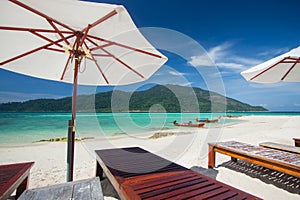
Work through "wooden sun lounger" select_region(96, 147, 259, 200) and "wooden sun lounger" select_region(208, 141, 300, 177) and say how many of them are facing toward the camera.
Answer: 0

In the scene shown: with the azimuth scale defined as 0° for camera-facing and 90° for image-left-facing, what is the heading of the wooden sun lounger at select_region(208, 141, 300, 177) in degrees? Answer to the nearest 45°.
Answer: approximately 135°

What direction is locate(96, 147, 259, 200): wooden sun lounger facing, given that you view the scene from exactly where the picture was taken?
facing away from the viewer and to the left of the viewer

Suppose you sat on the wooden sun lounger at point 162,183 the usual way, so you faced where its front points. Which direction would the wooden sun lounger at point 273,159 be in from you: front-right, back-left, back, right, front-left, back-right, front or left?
right

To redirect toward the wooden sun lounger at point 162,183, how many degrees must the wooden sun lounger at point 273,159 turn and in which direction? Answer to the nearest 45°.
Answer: approximately 90° to its left

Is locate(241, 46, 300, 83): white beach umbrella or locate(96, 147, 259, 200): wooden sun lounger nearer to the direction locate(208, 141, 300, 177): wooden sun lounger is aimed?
the white beach umbrella

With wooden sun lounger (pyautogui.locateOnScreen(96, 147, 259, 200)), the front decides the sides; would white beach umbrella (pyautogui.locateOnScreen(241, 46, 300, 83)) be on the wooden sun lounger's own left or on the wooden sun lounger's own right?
on the wooden sun lounger's own right

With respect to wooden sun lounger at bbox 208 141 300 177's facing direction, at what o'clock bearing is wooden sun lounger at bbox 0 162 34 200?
wooden sun lounger at bbox 0 162 34 200 is roughly at 9 o'clock from wooden sun lounger at bbox 208 141 300 177.

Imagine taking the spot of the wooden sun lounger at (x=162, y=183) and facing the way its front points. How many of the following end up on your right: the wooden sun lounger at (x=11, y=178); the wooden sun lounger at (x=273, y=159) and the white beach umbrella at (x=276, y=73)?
2

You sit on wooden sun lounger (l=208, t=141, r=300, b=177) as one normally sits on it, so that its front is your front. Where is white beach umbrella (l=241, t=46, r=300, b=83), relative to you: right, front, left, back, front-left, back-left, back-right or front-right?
front-right

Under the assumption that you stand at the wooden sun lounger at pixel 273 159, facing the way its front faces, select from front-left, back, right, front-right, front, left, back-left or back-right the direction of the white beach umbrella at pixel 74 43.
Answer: left
